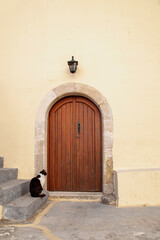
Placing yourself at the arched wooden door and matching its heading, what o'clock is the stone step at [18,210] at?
The stone step is roughly at 1 o'clock from the arched wooden door.

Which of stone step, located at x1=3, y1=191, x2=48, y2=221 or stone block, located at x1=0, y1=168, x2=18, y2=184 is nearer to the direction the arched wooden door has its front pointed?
the stone step

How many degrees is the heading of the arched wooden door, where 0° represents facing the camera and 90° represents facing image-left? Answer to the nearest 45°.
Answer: approximately 0°

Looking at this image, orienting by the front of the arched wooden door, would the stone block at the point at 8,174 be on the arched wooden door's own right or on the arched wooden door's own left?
on the arched wooden door's own right
